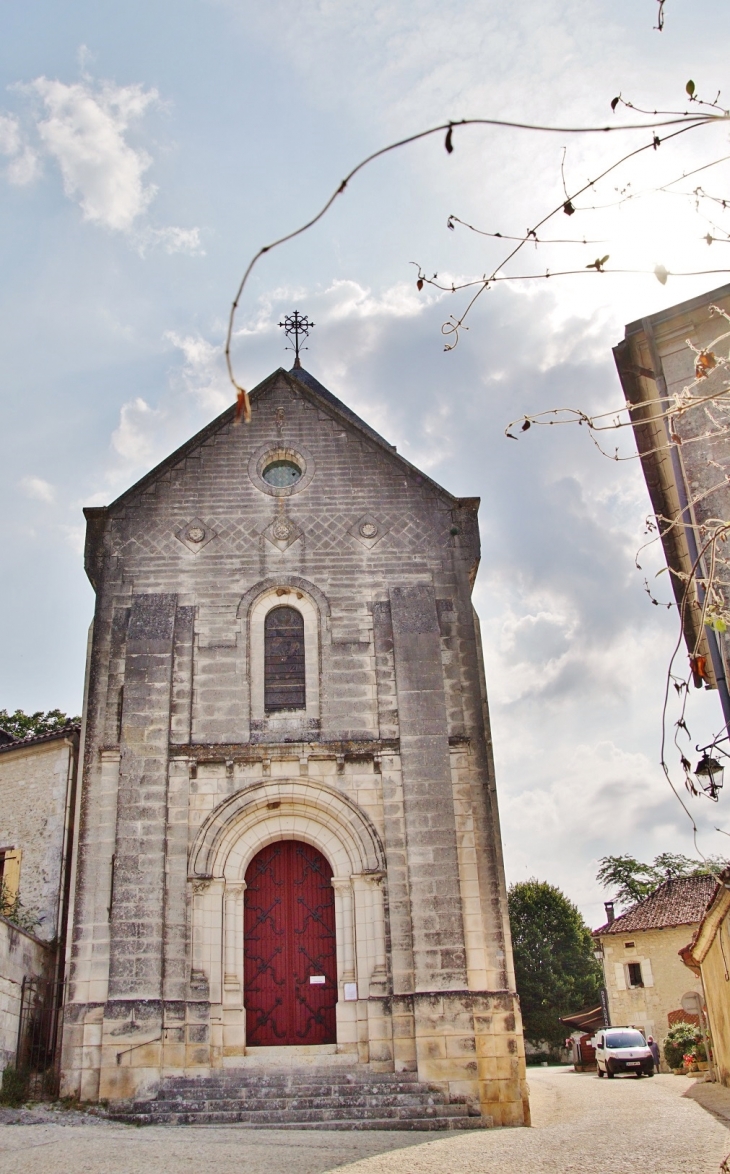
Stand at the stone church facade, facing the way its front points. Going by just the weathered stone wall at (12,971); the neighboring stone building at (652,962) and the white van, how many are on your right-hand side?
1

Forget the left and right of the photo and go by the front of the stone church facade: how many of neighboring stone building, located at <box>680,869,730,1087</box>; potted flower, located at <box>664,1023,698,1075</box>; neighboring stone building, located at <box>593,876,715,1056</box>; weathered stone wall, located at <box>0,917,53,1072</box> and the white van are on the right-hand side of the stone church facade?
1

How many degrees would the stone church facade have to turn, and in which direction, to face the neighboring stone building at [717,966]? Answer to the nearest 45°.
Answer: approximately 135° to its left

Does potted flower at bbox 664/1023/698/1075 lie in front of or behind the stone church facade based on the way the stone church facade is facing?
behind

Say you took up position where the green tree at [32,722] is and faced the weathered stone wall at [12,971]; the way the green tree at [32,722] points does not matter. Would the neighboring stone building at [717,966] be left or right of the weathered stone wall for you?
left

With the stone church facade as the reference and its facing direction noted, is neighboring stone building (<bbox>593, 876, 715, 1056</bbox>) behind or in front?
behind

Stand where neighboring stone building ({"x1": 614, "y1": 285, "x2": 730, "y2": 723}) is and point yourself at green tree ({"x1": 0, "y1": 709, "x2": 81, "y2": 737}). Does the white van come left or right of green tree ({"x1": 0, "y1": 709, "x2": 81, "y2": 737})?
right

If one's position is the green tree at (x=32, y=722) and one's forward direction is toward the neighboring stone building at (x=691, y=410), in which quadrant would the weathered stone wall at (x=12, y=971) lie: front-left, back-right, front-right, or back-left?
front-right

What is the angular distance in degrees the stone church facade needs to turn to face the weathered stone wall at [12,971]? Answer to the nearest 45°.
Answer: approximately 90° to its right

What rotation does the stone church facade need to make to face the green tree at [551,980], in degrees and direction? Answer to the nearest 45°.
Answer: approximately 180°

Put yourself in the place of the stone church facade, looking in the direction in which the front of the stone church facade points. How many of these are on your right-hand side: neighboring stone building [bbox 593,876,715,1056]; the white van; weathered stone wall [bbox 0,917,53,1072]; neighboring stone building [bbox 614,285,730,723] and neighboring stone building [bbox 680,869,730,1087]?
1

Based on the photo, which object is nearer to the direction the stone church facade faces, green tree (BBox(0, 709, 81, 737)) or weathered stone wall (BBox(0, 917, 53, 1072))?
the weathered stone wall

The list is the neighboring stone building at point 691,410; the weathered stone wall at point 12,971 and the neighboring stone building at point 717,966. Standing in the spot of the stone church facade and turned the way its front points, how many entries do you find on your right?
1

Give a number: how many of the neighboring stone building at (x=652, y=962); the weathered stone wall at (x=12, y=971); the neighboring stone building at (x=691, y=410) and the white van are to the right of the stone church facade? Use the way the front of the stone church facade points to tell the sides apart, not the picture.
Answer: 1

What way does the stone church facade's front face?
toward the camera

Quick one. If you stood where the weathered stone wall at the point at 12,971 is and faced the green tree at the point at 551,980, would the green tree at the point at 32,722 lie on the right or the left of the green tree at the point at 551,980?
left

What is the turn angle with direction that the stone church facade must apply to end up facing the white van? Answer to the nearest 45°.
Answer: approximately 135° to its left

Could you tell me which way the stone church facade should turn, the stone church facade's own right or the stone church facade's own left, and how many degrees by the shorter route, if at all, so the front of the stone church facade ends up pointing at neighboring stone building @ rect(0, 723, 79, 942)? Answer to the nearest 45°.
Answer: approximately 135° to the stone church facade's own right

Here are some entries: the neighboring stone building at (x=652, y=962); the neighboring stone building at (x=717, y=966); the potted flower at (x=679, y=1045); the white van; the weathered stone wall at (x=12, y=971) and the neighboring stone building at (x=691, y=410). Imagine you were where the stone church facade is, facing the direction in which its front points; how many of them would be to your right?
1
